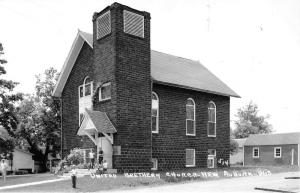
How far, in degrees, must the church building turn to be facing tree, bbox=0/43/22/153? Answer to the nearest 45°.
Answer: approximately 90° to its right

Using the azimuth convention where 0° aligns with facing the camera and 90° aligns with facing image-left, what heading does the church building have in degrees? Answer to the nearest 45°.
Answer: approximately 45°
